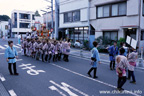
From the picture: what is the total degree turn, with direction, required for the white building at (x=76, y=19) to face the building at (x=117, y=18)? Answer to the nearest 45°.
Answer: approximately 90° to its left

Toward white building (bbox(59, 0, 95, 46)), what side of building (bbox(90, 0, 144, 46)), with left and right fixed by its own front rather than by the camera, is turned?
right

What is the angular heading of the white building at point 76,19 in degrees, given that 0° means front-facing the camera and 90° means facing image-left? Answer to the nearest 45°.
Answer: approximately 45°

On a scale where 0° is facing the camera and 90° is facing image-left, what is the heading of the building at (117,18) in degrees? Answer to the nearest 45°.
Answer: approximately 45°
